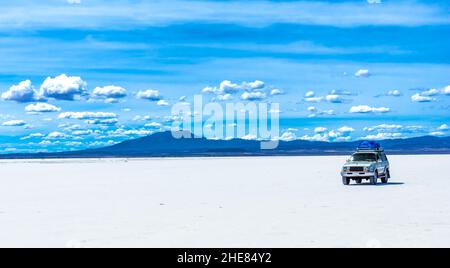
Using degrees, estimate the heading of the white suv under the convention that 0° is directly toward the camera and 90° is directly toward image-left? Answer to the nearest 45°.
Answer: approximately 45°
